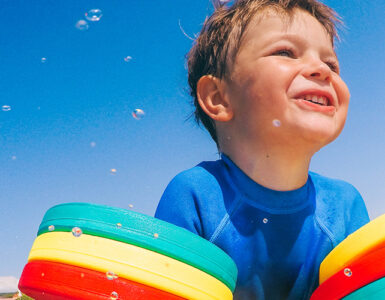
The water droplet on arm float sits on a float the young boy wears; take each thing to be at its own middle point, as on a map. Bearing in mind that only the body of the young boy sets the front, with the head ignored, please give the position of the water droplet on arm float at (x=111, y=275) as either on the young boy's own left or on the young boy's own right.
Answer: on the young boy's own right

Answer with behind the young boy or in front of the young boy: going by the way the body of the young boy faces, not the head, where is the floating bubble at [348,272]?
in front

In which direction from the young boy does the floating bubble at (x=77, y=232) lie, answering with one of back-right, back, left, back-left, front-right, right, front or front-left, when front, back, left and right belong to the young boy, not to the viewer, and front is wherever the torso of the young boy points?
right

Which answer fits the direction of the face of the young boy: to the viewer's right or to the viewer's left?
to the viewer's right

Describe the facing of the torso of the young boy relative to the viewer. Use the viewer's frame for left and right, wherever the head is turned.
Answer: facing the viewer and to the right of the viewer
